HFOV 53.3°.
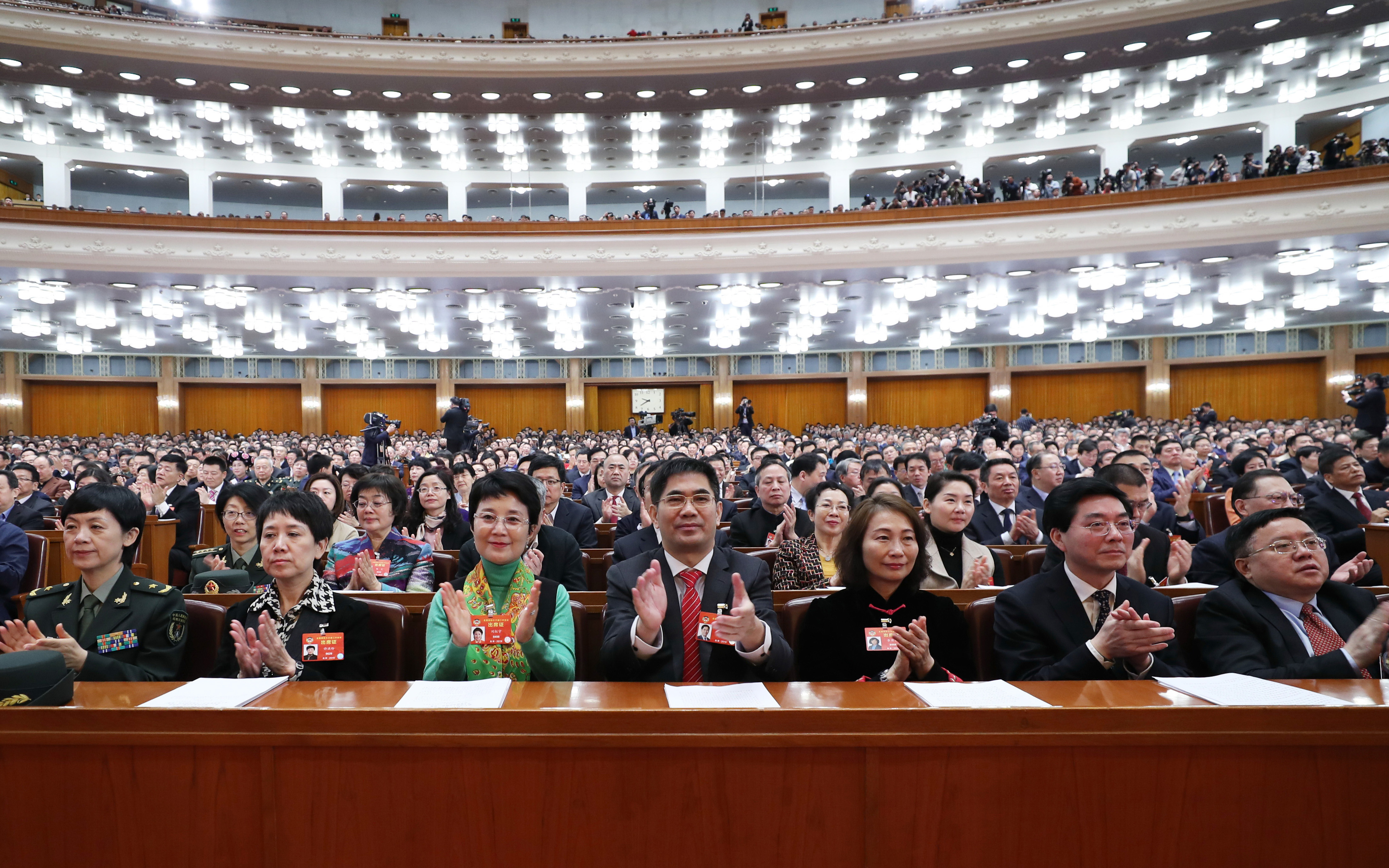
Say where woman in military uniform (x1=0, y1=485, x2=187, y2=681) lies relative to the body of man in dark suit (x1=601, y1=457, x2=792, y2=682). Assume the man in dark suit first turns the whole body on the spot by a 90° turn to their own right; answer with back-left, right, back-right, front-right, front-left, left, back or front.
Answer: front

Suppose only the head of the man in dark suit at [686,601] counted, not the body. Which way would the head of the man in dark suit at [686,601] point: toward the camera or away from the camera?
toward the camera

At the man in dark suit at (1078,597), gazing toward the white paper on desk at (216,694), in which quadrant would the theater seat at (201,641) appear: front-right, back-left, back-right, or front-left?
front-right

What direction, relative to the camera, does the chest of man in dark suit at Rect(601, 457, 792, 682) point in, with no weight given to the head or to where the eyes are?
toward the camera

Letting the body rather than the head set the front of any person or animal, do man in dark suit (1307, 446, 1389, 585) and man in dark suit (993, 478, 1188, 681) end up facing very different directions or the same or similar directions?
same or similar directions

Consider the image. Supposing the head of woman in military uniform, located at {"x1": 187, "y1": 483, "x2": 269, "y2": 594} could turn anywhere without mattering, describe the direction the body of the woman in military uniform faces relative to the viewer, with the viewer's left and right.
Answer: facing the viewer

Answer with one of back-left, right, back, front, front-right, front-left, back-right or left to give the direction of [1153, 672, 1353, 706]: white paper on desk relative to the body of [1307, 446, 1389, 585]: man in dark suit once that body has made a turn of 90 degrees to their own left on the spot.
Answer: back-right

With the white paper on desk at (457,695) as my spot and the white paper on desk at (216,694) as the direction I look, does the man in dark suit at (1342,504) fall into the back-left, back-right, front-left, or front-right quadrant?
back-right
